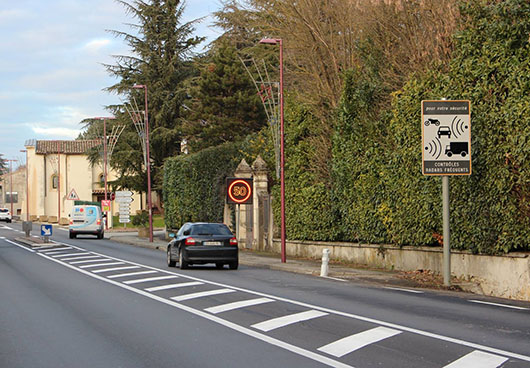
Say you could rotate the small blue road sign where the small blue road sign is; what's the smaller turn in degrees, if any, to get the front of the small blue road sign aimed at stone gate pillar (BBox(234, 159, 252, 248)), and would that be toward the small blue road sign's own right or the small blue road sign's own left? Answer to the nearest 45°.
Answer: approximately 45° to the small blue road sign's own left

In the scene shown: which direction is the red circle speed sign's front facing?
toward the camera

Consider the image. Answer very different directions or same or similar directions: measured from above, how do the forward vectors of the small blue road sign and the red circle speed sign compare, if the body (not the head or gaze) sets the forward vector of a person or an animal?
same or similar directions

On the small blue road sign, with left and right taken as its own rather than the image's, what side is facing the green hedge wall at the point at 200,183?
left

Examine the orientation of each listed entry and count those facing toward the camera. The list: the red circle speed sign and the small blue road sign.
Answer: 2

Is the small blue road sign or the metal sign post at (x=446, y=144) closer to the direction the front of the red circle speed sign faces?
the metal sign post

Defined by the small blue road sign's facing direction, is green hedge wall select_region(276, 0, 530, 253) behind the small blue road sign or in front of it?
in front

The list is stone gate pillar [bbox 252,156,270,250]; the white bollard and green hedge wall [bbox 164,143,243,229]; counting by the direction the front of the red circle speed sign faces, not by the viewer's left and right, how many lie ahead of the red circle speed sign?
1

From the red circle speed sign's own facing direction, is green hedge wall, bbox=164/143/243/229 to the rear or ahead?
to the rear

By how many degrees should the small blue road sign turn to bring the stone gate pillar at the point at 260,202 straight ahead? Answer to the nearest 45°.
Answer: approximately 45° to its left

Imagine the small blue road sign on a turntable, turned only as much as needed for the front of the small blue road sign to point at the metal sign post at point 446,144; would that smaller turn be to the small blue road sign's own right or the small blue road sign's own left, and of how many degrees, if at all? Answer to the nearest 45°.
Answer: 0° — it already faces it

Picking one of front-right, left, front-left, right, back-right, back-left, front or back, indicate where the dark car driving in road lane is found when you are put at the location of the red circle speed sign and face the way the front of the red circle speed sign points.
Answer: front

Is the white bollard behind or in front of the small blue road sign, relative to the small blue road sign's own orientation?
in front

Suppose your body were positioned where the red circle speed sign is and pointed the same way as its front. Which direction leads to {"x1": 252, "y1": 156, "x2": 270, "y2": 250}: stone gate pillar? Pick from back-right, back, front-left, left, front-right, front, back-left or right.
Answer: back-left
